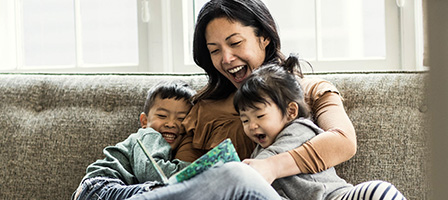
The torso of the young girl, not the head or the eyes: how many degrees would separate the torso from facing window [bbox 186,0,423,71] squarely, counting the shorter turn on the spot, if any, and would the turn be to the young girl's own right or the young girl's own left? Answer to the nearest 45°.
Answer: approximately 135° to the young girl's own right

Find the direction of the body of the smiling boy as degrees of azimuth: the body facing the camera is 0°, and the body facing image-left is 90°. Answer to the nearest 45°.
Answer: approximately 315°

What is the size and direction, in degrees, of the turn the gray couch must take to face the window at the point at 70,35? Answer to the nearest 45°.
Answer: approximately 180°

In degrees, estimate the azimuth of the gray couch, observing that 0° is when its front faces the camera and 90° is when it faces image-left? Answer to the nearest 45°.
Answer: approximately 0°
